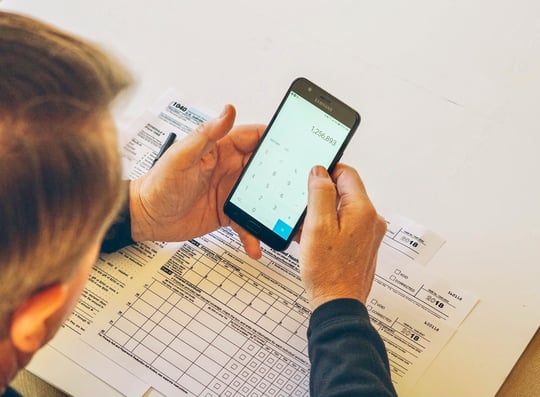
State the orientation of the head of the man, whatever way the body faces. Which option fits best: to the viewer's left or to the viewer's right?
to the viewer's right

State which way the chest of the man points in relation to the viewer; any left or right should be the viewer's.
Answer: facing away from the viewer and to the right of the viewer
